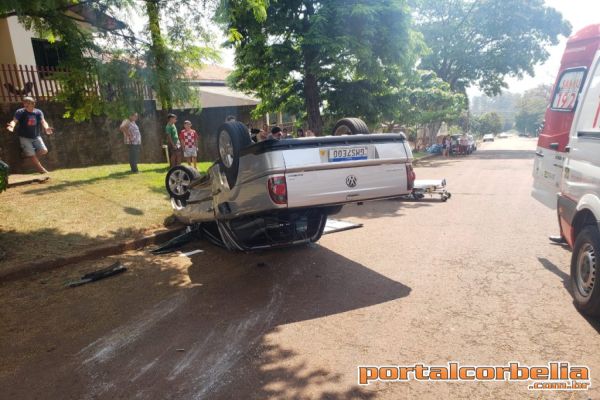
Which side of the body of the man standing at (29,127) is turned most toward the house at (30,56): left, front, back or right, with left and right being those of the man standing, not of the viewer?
back

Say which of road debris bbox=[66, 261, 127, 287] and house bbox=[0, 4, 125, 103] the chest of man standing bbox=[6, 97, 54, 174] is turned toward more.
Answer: the road debris

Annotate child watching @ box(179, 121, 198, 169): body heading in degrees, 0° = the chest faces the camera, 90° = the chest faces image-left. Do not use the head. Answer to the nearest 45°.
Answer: approximately 0°

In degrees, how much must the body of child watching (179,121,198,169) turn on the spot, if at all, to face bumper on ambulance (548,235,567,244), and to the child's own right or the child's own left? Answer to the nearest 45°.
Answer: approximately 45° to the child's own left

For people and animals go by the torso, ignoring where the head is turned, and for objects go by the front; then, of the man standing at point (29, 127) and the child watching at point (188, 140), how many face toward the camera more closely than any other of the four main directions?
2

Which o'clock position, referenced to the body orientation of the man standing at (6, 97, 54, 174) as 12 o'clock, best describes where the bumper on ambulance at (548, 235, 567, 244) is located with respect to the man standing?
The bumper on ambulance is roughly at 11 o'clock from the man standing.

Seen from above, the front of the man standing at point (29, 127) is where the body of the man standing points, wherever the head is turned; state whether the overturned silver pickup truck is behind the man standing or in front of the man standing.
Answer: in front

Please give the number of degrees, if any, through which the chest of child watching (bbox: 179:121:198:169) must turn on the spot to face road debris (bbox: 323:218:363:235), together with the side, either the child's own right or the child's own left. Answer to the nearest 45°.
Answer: approximately 45° to the child's own left

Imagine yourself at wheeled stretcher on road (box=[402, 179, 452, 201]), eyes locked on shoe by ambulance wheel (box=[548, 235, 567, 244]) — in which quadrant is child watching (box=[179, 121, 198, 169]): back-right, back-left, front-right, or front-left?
back-right

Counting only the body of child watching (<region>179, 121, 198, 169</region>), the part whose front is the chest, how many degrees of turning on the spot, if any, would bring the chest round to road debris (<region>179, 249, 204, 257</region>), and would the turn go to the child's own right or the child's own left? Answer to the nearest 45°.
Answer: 0° — they already face it
